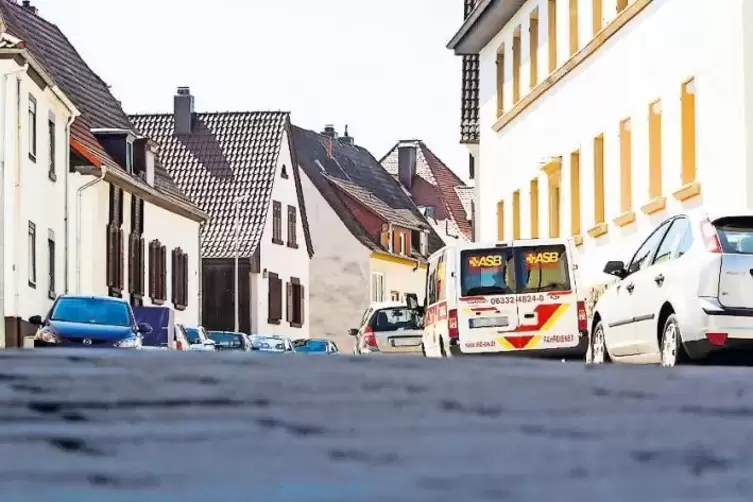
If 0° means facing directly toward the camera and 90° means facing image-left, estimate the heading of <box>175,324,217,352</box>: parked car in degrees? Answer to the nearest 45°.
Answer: approximately 315°

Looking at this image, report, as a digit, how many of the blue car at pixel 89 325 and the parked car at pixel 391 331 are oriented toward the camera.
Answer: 1

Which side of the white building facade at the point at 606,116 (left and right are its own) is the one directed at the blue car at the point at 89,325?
front

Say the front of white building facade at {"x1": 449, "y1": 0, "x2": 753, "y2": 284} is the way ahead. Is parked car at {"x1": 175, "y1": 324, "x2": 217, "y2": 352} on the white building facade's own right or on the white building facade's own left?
on the white building facade's own right

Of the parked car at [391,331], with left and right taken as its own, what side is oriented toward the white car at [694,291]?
back

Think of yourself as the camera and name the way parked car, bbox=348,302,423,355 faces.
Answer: facing away from the viewer

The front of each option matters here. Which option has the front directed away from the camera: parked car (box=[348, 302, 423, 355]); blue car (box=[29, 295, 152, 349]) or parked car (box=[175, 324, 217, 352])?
parked car (box=[348, 302, 423, 355])

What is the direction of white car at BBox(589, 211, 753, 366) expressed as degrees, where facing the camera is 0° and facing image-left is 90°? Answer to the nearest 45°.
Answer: approximately 135°

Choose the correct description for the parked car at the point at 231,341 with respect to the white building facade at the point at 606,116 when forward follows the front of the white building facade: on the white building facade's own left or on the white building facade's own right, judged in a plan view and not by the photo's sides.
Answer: on the white building facade's own right

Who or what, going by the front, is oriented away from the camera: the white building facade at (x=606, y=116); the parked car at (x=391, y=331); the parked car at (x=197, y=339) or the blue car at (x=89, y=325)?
the parked car at (x=391, y=331)

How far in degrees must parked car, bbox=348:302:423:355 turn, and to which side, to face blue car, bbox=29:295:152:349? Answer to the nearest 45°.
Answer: approximately 135° to its left

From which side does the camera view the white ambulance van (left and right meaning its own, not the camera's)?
back

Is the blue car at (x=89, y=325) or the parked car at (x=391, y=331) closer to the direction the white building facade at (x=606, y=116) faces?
the blue car

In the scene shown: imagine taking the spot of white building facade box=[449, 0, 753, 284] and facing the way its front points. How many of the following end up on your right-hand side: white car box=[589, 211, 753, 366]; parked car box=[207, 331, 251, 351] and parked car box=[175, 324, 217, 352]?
2

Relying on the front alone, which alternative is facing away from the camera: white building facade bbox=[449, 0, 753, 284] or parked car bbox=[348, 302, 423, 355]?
the parked car

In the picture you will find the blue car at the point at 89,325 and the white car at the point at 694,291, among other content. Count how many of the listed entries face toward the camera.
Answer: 1

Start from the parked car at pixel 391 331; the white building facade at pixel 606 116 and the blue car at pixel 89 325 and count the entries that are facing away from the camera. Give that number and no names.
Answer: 1
